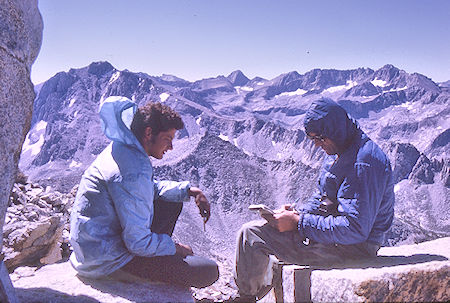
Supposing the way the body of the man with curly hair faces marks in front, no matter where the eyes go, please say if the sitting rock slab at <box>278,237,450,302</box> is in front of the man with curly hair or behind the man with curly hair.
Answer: in front

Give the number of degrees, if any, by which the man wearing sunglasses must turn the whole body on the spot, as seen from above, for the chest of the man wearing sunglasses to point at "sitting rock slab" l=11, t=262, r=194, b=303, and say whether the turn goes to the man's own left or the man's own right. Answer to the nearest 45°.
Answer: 0° — they already face it

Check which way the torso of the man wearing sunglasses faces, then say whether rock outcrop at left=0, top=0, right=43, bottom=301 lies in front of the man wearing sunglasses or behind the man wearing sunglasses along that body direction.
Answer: in front

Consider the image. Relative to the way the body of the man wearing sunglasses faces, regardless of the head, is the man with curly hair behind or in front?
in front

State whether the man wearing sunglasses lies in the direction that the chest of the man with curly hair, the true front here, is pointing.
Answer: yes

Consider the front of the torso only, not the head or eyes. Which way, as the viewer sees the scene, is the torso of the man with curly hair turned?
to the viewer's right

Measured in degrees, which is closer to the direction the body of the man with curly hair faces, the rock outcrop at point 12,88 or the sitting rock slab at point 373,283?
the sitting rock slab

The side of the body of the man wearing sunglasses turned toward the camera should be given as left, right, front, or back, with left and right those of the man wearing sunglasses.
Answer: left

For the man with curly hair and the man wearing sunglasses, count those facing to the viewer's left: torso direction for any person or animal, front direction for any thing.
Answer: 1

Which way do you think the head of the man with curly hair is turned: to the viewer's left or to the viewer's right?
to the viewer's right

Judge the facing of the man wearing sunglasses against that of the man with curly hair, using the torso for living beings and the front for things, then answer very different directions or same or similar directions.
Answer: very different directions
